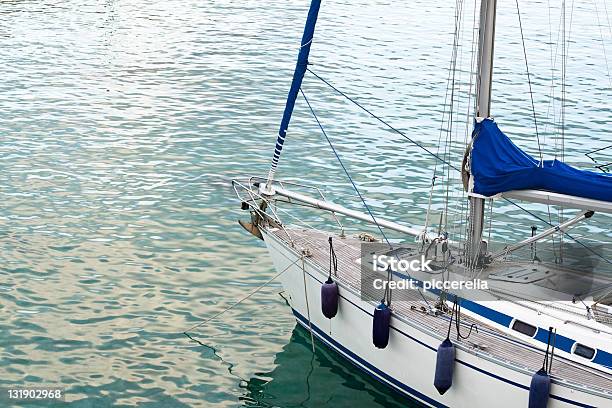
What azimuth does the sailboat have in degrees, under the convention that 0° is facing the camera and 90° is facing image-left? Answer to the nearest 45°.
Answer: approximately 135°
